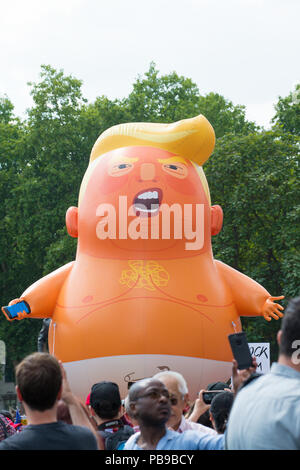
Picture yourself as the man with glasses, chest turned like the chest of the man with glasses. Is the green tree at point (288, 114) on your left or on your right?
on your left

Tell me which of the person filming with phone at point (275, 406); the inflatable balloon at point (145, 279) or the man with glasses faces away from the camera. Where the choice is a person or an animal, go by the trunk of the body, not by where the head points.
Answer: the person filming with phone

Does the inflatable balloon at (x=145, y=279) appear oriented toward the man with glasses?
yes

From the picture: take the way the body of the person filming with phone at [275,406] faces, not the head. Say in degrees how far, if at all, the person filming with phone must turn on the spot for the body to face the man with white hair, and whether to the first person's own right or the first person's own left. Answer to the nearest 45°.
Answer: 0° — they already face them

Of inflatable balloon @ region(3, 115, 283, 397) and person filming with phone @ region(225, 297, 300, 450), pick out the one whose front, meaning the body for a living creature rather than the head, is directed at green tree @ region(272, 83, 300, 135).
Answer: the person filming with phone

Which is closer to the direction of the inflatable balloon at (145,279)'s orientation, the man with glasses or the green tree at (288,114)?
the man with glasses

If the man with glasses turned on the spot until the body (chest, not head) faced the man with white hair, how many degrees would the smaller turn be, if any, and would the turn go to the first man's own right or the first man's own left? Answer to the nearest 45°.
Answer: approximately 135° to the first man's own left

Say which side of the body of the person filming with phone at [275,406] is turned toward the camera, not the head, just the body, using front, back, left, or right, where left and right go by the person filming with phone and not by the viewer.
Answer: back

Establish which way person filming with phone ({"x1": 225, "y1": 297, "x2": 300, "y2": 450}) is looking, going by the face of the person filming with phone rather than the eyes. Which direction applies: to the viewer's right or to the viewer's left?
to the viewer's left

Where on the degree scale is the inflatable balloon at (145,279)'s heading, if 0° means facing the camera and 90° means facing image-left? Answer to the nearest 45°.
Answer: approximately 0°

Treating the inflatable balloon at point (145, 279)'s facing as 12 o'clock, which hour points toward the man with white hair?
The man with white hair is roughly at 12 o'clock from the inflatable balloon.

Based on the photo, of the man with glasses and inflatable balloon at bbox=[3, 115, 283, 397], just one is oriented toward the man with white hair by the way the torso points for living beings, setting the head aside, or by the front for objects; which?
the inflatable balloon

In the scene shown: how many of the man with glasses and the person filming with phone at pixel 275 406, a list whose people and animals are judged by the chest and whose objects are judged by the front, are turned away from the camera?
1
